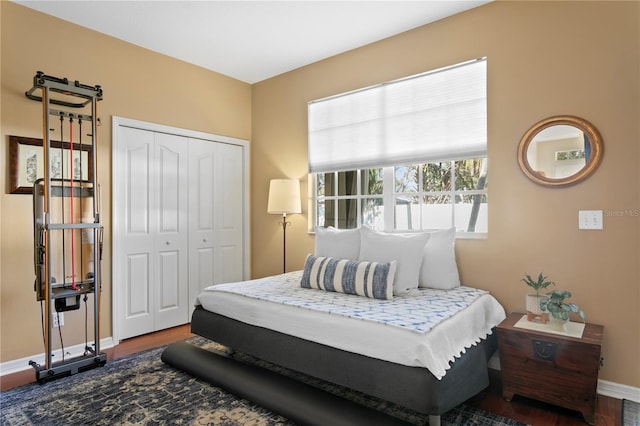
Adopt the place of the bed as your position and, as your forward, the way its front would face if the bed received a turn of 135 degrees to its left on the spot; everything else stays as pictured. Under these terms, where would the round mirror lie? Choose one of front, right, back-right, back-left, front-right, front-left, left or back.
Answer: front

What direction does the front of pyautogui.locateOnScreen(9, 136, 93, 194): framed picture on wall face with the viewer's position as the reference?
facing the viewer and to the right of the viewer

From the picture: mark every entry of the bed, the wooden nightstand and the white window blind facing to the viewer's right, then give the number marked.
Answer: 0

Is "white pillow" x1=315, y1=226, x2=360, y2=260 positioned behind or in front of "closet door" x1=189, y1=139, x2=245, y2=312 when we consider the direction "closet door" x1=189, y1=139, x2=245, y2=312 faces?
in front

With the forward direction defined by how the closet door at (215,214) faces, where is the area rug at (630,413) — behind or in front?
in front

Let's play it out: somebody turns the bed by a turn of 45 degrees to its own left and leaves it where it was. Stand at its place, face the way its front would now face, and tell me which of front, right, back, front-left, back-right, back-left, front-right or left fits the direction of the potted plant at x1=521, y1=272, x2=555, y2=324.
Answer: left

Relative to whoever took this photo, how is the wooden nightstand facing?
facing the viewer and to the left of the viewer

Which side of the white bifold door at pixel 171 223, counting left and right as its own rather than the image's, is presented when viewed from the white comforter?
front

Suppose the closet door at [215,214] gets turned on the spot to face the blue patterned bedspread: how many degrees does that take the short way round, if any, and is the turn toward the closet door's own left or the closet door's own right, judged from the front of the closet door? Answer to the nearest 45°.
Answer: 0° — it already faces it

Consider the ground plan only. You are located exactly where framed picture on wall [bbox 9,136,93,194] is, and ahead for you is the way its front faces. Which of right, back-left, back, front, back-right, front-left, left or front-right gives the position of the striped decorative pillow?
front

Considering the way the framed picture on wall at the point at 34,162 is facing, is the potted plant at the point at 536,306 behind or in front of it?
in front

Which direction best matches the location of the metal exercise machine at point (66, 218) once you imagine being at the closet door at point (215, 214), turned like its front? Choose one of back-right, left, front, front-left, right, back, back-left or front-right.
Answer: right

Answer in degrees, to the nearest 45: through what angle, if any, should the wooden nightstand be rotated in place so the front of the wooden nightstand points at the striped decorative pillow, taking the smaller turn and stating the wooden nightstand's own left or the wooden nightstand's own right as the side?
approximately 45° to the wooden nightstand's own right

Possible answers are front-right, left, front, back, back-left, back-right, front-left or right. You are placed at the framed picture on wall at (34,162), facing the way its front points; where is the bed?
front

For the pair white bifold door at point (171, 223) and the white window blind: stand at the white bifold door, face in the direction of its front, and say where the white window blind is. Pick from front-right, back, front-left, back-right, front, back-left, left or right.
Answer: front

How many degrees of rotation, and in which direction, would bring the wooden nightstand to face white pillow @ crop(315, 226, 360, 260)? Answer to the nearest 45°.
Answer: approximately 45° to its right
